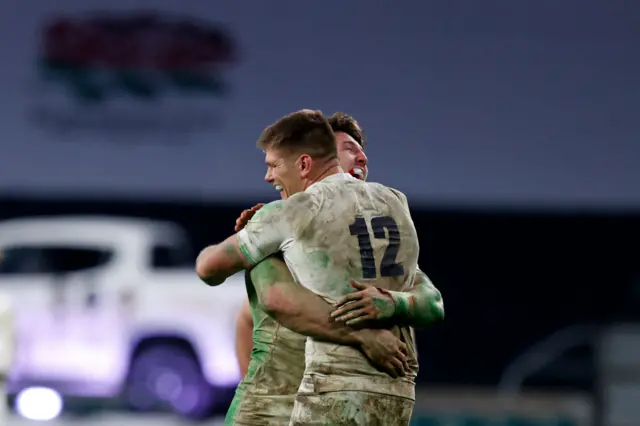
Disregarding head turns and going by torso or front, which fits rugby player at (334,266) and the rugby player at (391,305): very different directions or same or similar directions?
very different directions

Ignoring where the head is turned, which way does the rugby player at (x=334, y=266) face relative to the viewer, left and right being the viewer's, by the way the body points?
facing away from the viewer and to the left of the viewer
